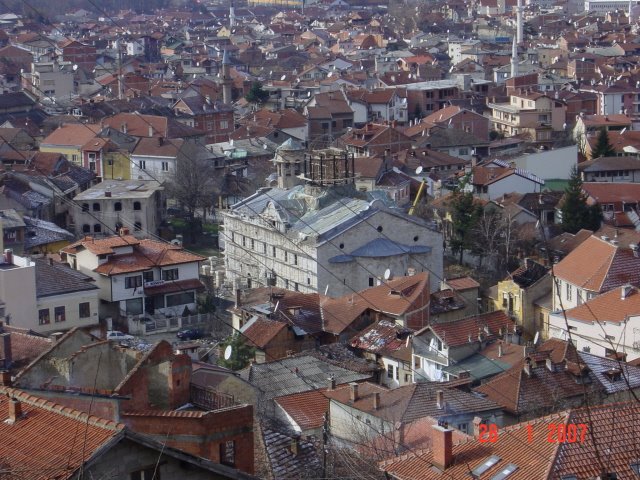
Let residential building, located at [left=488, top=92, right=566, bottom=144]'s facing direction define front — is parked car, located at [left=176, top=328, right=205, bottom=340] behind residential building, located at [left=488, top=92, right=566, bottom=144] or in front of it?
in front

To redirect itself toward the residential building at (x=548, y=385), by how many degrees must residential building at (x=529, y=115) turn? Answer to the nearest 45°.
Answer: approximately 45° to its left

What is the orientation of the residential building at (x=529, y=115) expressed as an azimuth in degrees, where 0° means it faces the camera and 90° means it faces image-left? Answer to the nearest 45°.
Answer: approximately 45°

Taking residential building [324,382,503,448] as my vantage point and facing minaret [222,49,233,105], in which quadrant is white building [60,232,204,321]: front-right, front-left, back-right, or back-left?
front-left

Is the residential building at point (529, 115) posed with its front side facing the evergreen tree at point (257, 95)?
no

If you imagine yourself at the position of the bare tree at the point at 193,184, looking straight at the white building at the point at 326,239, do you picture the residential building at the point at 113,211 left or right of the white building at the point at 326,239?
right

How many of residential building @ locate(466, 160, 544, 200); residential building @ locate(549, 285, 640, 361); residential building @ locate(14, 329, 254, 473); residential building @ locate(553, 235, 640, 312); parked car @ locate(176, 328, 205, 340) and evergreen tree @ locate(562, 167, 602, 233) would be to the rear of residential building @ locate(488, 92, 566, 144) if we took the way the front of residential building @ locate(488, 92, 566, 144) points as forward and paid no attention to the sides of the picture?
0

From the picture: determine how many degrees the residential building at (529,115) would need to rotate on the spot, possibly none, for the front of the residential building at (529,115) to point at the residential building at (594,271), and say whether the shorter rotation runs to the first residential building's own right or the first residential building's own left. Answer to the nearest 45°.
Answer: approximately 45° to the first residential building's own left

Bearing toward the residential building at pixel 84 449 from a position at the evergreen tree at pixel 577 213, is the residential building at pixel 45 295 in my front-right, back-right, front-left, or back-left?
front-right

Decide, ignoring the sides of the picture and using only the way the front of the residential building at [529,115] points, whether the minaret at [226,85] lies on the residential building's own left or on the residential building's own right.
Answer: on the residential building's own right

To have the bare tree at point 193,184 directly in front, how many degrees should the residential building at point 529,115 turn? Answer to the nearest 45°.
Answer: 0° — it already faces it
